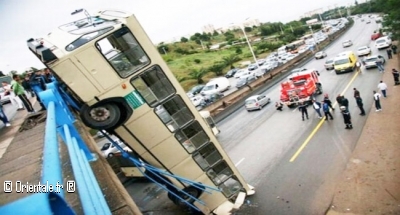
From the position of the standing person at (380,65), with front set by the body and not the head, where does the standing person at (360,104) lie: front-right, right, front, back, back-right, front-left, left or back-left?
front-left

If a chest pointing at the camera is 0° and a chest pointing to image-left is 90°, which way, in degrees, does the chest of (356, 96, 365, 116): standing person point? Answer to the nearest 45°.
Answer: approximately 90°

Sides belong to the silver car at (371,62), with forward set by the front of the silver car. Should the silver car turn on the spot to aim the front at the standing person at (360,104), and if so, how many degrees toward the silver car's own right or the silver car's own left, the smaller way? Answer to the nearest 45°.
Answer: approximately 45° to the silver car's own left

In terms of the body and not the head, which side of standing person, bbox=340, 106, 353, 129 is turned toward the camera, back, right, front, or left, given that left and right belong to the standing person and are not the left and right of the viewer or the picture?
left
